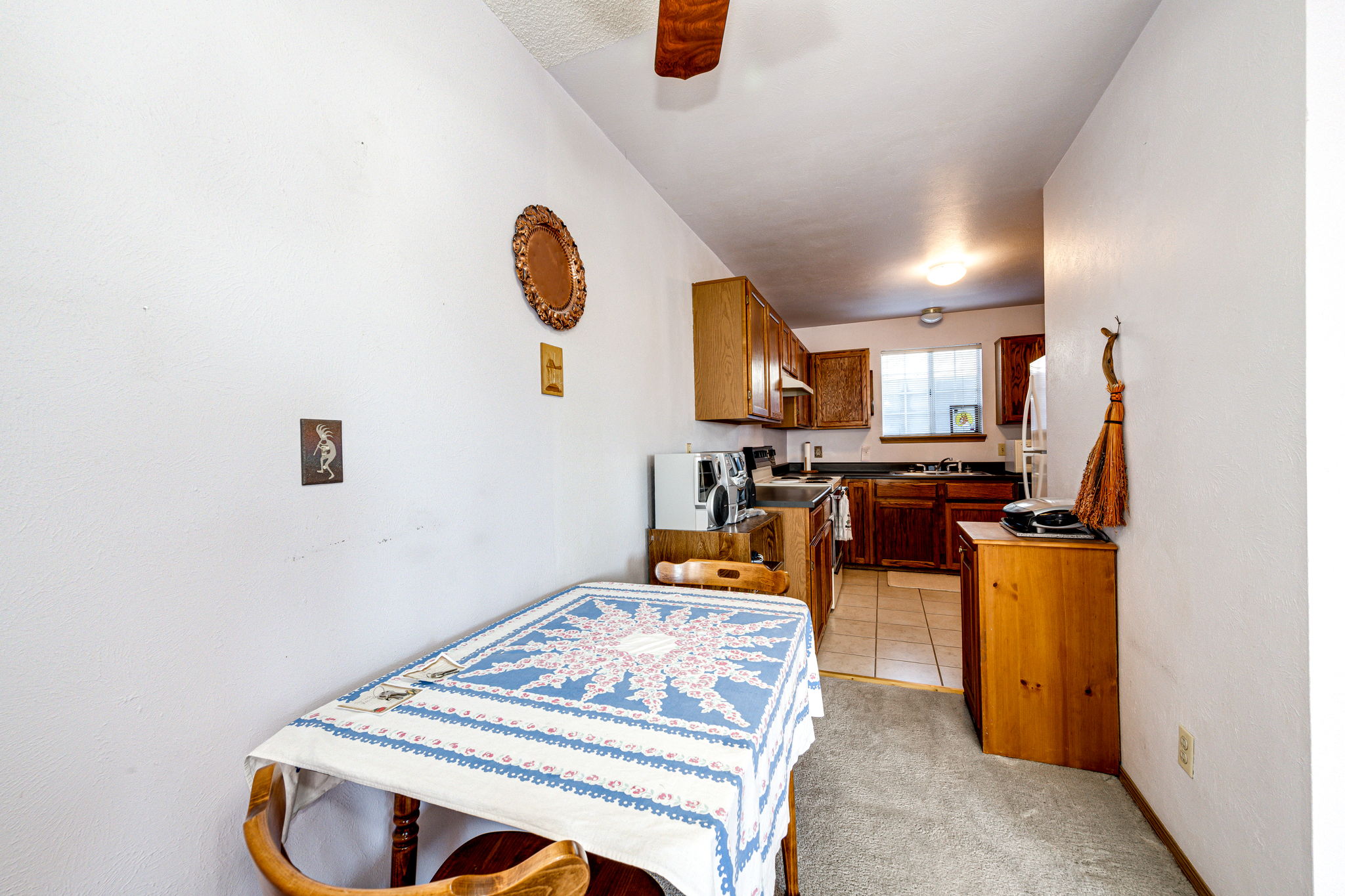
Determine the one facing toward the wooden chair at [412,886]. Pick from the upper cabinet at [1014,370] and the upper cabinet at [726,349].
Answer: the upper cabinet at [1014,370]

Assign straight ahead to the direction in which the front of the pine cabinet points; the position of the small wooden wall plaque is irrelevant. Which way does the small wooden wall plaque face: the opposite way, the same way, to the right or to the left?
the opposite way

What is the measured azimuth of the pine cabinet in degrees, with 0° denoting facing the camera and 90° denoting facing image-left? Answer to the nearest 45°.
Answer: approximately 90°

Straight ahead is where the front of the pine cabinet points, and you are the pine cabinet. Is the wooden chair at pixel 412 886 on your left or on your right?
on your left

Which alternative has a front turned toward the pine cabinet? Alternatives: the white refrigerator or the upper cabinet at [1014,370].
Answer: the upper cabinet

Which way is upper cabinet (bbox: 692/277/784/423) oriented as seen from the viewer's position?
to the viewer's right

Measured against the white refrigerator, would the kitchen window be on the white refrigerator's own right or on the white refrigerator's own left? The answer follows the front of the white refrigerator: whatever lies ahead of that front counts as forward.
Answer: on the white refrigerator's own right

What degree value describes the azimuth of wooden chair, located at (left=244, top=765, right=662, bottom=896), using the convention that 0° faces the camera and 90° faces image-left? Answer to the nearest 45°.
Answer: approximately 225°

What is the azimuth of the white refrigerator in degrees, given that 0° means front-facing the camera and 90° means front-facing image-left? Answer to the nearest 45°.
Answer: approximately 90°

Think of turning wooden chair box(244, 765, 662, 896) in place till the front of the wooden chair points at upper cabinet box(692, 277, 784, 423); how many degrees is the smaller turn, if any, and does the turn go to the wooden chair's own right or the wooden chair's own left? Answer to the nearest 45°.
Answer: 0° — it already faces it

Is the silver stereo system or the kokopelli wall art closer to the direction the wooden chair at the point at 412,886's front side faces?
the silver stereo system

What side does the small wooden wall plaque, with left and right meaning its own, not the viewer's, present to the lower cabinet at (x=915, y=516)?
left

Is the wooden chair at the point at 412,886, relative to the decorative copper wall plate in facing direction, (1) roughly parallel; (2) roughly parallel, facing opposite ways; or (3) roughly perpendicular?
roughly perpendicular

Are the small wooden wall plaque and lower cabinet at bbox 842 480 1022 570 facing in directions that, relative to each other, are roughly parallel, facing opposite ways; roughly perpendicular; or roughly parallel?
roughly perpendicular

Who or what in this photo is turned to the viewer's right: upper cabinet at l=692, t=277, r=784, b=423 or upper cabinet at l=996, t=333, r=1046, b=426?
upper cabinet at l=692, t=277, r=784, b=423

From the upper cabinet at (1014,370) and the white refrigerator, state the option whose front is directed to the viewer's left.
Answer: the white refrigerator
